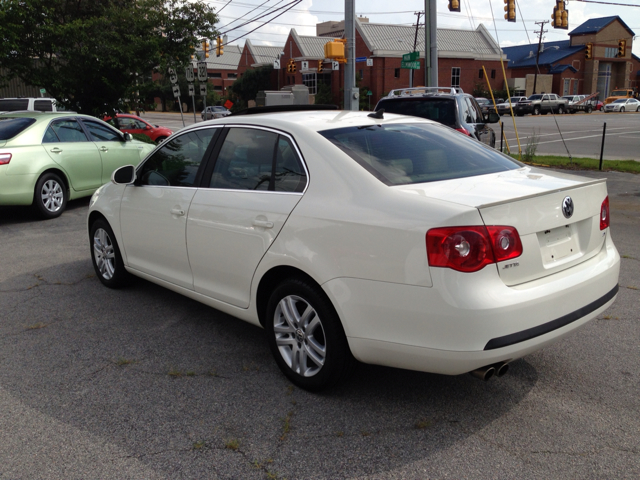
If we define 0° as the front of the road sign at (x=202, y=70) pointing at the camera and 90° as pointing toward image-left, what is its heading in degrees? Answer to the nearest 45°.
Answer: approximately 0°

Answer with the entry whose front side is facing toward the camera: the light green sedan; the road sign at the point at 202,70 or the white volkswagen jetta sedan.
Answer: the road sign

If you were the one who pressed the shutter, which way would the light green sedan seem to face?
facing away from the viewer and to the right of the viewer

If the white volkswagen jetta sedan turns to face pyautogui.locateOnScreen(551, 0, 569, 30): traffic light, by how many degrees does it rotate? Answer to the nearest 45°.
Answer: approximately 45° to its right

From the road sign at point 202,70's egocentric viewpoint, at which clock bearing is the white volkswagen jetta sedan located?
The white volkswagen jetta sedan is roughly at 12 o'clock from the road sign.

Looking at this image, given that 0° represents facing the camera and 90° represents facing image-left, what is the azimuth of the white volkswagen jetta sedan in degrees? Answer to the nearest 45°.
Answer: approximately 135°

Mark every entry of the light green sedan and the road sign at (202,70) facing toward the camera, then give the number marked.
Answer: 1

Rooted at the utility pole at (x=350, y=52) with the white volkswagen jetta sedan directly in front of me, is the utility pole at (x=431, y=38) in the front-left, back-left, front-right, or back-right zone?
back-left

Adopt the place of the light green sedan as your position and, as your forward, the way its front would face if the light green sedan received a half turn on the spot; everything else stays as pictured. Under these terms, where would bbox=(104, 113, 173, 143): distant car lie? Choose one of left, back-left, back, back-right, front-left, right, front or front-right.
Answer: back-right

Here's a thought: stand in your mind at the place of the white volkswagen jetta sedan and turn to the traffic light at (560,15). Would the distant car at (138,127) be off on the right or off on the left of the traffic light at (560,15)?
left

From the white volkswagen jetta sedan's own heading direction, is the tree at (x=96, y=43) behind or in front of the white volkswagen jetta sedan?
in front

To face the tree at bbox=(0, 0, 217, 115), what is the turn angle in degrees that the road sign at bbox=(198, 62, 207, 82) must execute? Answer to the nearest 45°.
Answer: approximately 45° to its right

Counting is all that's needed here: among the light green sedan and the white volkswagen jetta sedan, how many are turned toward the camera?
0

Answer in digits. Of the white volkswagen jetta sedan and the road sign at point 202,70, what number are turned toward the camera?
1

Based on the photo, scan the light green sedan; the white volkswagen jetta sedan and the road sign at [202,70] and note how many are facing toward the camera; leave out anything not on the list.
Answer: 1
